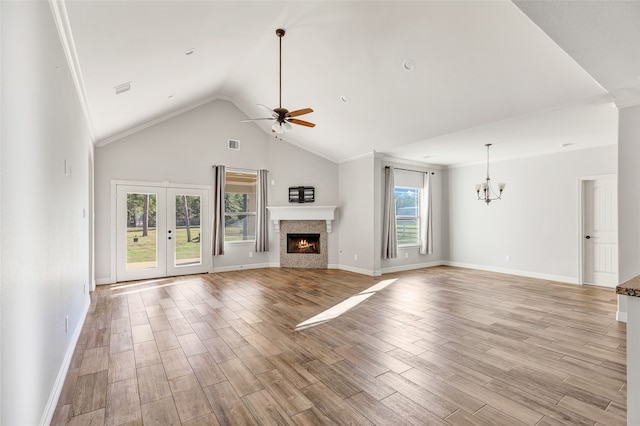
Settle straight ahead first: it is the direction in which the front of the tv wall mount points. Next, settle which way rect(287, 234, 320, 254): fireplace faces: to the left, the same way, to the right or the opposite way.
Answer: the same way

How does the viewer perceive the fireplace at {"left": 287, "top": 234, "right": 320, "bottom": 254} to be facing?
facing the viewer

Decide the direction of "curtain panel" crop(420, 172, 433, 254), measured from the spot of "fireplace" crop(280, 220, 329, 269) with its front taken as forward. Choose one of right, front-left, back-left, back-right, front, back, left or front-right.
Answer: left

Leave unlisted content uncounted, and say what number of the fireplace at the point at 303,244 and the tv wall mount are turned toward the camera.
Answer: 2

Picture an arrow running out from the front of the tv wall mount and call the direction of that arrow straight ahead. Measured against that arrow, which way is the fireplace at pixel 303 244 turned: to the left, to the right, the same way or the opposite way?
the same way

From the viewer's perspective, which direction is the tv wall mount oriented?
toward the camera

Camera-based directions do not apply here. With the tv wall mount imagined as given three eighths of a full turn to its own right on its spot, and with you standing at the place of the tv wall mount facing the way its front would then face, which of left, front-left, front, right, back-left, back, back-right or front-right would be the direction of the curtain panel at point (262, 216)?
front-left

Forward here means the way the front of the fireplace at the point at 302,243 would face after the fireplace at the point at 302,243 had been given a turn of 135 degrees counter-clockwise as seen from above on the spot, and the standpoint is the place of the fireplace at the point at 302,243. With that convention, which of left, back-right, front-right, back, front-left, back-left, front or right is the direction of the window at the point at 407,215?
front-right

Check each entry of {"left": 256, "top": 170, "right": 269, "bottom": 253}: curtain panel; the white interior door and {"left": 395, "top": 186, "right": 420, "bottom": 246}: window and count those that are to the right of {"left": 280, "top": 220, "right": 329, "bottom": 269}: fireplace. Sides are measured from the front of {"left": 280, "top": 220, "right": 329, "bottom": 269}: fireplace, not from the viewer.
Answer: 1

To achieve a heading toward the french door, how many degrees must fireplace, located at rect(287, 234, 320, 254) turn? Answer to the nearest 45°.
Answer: approximately 45° to its right

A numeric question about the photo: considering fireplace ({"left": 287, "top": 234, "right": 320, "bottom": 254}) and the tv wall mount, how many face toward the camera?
2

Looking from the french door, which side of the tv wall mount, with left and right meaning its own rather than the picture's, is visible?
right

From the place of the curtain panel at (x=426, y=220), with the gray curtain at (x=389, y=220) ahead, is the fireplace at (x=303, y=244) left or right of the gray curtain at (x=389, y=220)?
right

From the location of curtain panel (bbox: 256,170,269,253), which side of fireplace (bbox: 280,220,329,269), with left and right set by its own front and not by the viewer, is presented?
right

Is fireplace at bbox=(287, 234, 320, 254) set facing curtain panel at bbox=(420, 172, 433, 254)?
no

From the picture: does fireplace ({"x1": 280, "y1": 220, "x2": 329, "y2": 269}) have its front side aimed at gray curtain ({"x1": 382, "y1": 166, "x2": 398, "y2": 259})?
no

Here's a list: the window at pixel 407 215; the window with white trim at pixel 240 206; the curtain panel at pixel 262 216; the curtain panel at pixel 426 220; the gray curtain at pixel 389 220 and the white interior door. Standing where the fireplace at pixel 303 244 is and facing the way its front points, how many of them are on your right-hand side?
2

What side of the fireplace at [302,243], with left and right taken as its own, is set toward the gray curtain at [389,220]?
left

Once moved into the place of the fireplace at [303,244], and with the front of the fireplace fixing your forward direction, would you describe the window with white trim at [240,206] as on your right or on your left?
on your right
